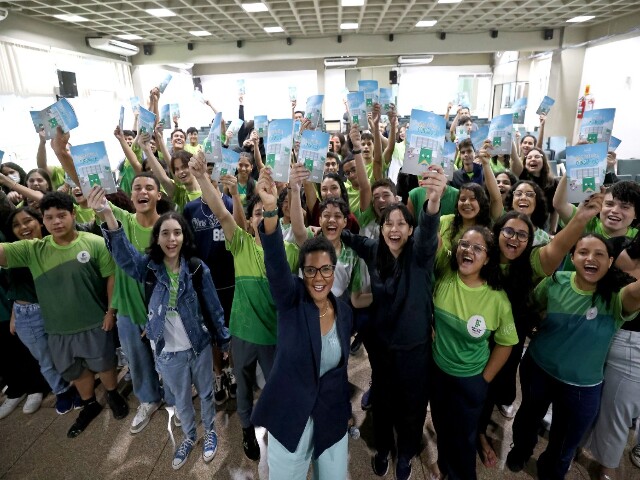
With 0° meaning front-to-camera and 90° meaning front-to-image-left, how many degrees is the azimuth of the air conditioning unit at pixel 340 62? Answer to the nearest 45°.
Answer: approximately 0°

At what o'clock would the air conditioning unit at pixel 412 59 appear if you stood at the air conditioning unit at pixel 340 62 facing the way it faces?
the air conditioning unit at pixel 412 59 is roughly at 9 o'clock from the air conditioning unit at pixel 340 62.

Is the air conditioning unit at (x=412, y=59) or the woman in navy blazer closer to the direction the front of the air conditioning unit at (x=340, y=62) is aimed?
the woman in navy blazer

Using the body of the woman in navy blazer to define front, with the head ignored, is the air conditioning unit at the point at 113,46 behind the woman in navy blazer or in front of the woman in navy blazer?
behind

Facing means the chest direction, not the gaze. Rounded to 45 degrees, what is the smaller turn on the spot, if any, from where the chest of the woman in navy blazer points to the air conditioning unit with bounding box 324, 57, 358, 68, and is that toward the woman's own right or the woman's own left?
approximately 135° to the woman's own left

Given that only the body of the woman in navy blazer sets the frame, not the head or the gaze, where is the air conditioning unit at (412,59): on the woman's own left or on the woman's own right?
on the woman's own left

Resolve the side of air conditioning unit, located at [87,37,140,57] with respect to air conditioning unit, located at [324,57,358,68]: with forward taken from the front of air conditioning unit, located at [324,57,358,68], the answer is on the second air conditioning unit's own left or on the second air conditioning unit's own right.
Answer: on the second air conditioning unit's own right

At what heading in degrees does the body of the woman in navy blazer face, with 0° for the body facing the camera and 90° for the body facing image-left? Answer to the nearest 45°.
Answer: approximately 315°
